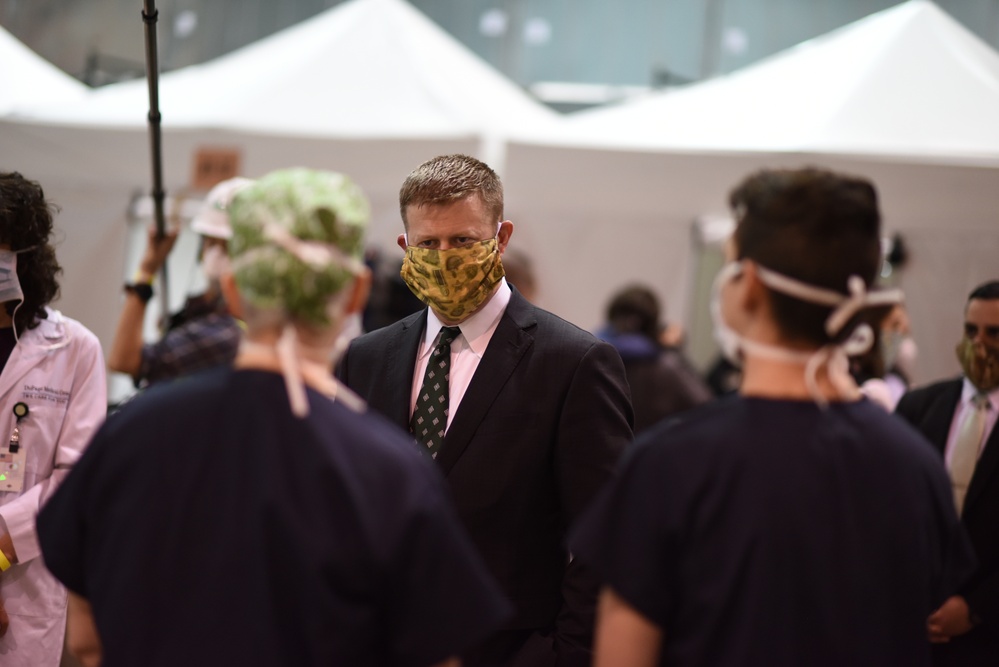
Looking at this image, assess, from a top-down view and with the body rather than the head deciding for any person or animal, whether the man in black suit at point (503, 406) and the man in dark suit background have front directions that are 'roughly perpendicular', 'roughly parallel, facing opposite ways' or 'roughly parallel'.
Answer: roughly parallel

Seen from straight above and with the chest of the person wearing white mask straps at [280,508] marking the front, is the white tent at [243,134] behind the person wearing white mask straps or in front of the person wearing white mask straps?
in front

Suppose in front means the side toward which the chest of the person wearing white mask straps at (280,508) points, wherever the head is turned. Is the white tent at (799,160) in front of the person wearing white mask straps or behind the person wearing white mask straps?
in front

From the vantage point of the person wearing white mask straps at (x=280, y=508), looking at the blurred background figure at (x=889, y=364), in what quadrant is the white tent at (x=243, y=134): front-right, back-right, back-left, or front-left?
front-left

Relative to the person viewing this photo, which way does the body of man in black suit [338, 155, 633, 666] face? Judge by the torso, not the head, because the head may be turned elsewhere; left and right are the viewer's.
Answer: facing the viewer and to the left of the viewer

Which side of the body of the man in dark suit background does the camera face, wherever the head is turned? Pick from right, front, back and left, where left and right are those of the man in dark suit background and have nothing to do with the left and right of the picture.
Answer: front

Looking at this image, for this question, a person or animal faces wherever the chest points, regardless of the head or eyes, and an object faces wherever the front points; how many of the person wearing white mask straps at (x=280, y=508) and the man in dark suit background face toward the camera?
1

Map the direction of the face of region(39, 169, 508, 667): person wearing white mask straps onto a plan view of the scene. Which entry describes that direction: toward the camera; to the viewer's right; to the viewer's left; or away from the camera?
away from the camera

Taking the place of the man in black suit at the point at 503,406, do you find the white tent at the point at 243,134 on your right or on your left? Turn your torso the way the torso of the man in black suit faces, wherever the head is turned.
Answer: on your right

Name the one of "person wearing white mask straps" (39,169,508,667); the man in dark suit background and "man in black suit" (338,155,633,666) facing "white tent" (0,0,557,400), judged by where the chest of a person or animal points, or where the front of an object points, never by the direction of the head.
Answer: the person wearing white mask straps

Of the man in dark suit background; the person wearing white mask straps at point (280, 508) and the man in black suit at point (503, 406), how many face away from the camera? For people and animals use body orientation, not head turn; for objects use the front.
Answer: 1

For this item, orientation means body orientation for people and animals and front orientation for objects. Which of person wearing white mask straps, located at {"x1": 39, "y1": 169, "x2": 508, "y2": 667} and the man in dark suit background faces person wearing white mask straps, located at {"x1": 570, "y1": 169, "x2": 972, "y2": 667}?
the man in dark suit background

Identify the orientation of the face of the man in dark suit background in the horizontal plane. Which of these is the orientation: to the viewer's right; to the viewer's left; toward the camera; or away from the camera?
toward the camera

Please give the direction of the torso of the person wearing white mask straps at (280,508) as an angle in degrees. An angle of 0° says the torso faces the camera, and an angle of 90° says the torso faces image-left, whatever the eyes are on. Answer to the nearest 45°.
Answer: approximately 180°

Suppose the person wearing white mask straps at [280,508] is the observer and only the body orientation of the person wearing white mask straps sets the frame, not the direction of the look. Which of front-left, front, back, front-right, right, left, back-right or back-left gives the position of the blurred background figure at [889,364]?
front-right
